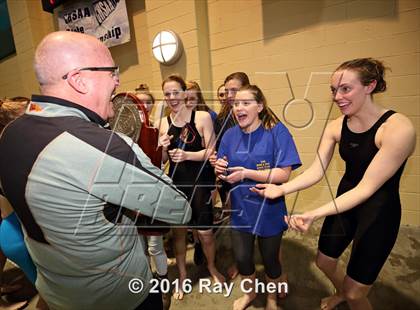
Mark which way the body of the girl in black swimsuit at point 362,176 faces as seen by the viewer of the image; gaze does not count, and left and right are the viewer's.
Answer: facing the viewer and to the left of the viewer

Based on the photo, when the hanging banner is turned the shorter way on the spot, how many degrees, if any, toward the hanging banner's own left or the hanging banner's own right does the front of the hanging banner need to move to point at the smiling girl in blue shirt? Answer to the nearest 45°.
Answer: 0° — it already faces them

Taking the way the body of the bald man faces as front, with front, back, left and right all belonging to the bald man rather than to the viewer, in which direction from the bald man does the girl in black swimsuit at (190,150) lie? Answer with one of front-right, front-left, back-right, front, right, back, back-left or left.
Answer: front

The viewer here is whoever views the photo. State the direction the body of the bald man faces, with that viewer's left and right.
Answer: facing away from the viewer and to the right of the viewer

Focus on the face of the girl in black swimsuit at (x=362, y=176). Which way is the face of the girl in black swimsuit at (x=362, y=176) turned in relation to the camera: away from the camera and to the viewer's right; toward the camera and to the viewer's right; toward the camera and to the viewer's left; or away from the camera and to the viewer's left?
toward the camera and to the viewer's left

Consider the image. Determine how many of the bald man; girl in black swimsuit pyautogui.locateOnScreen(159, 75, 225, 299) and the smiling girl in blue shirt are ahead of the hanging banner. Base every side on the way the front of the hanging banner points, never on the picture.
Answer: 3

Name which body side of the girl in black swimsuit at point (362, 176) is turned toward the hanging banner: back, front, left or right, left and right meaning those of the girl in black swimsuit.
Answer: right

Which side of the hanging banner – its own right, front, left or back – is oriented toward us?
front

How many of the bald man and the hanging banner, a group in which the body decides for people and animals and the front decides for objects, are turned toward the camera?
1

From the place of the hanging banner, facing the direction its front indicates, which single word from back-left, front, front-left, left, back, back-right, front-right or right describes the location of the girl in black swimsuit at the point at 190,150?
front
